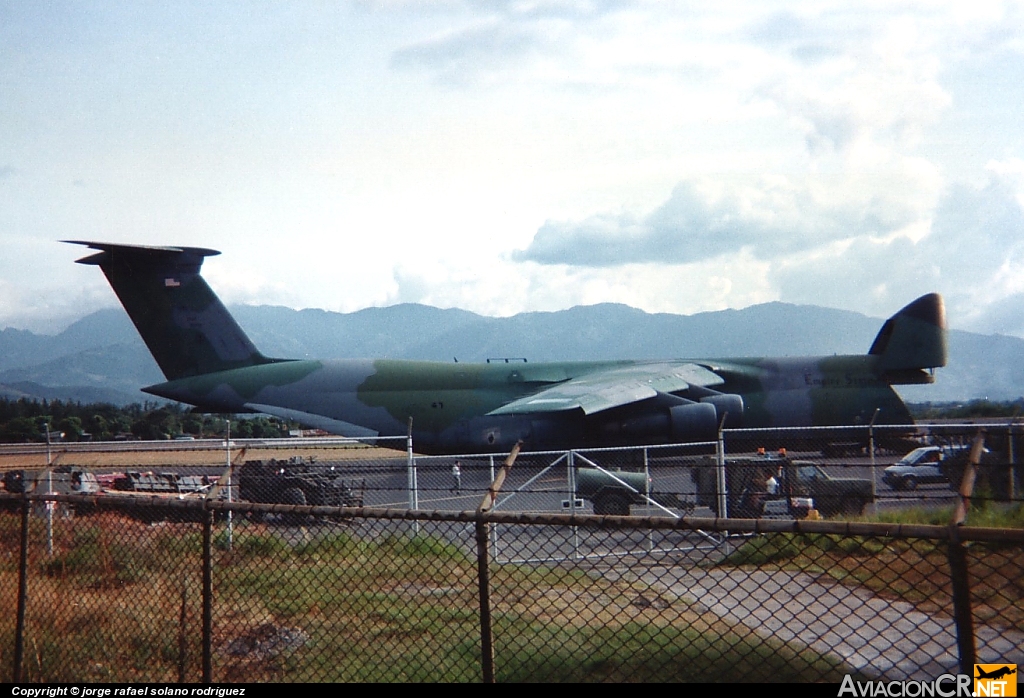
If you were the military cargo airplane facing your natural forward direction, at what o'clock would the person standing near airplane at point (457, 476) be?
The person standing near airplane is roughly at 3 o'clock from the military cargo airplane.

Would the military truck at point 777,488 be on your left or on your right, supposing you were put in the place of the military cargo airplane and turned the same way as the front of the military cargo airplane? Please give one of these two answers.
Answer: on your right

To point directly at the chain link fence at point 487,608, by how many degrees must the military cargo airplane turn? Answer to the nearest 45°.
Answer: approximately 90° to its right

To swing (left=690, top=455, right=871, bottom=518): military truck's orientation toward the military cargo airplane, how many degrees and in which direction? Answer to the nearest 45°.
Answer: approximately 135° to its left

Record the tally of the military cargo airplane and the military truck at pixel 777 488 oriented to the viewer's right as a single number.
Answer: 2

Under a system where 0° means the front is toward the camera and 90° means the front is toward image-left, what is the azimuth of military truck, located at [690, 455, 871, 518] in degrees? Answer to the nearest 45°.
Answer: approximately 270°

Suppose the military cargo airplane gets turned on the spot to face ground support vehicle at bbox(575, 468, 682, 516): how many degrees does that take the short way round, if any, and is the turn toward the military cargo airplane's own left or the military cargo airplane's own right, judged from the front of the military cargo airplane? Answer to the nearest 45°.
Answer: approximately 90° to the military cargo airplane's own right

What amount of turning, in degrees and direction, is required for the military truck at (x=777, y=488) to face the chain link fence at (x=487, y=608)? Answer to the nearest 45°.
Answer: approximately 90° to its right

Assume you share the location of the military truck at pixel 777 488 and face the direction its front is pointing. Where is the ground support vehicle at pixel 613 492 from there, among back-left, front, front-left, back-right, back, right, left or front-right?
back

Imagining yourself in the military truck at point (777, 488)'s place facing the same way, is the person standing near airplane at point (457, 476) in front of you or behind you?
behind

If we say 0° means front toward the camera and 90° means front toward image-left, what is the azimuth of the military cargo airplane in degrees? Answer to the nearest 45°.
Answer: approximately 270°
